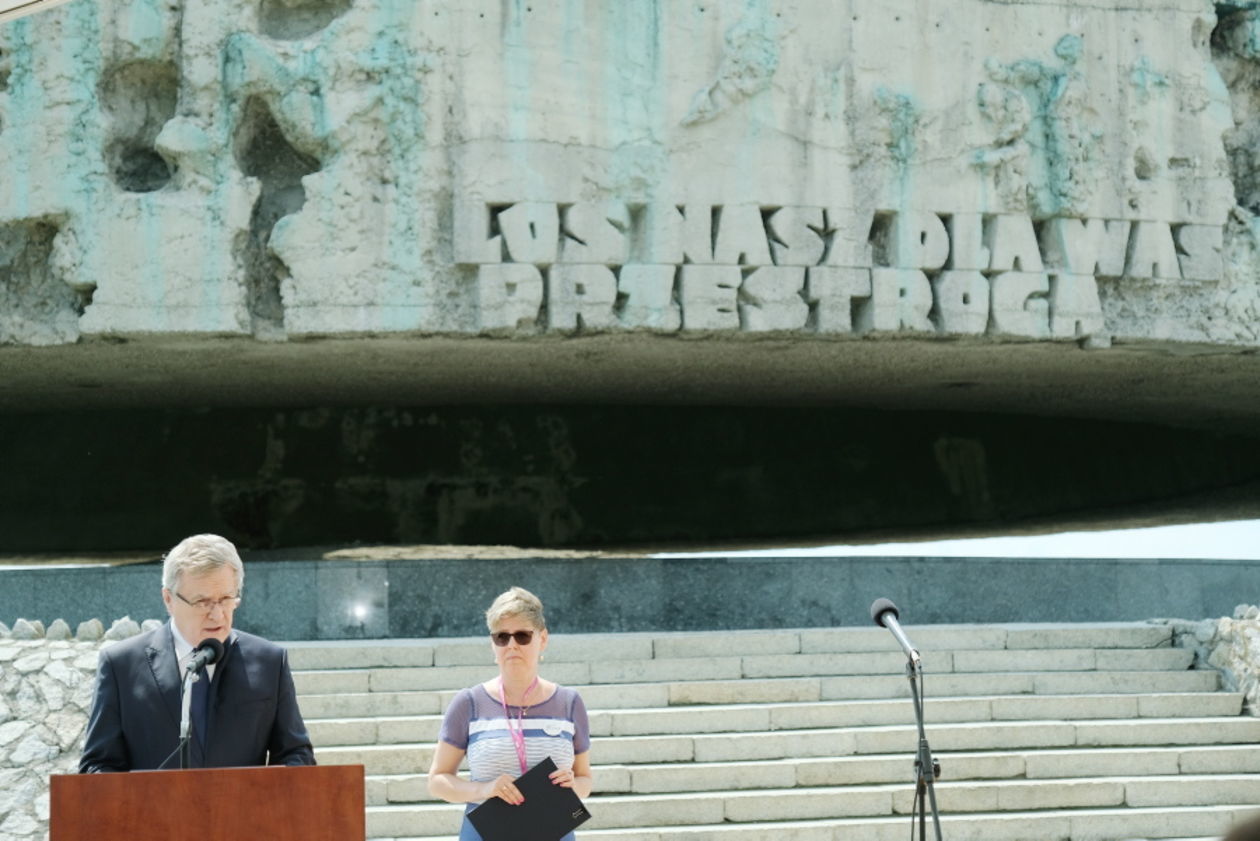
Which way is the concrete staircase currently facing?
toward the camera

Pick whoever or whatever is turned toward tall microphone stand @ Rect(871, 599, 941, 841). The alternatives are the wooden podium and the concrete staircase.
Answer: the concrete staircase

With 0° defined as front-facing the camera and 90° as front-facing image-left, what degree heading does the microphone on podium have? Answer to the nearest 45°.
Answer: approximately 225°

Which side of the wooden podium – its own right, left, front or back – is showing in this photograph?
front

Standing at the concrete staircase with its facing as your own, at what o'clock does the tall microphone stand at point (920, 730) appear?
The tall microphone stand is roughly at 12 o'clock from the concrete staircase.

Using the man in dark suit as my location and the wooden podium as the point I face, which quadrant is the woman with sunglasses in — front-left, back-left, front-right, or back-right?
back-left

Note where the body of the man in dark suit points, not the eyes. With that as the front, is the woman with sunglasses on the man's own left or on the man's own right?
on the man's own left

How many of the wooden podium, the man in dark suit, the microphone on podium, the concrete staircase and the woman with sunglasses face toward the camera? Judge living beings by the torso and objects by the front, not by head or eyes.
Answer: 4
